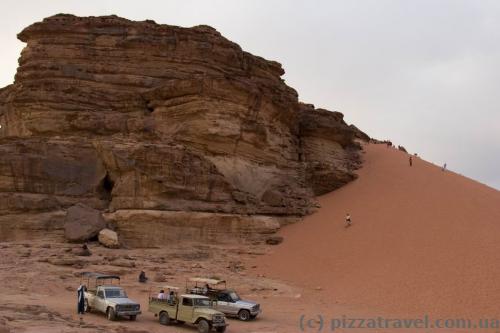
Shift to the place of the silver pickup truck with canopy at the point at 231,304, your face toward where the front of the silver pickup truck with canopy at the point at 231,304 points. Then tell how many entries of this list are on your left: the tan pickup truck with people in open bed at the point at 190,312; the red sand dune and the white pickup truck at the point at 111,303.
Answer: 1

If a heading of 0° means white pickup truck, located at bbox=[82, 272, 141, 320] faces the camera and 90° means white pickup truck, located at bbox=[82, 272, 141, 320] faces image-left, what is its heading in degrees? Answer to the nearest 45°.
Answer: approximately 315°

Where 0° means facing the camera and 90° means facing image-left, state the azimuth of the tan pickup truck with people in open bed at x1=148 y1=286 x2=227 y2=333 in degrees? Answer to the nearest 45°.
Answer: approximately 315°

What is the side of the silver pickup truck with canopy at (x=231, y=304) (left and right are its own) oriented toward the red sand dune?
left

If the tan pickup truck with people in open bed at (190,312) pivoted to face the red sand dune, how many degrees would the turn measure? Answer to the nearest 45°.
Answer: approximately 90° to its left

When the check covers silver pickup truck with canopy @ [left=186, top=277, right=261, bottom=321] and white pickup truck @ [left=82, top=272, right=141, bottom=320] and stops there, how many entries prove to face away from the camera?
0

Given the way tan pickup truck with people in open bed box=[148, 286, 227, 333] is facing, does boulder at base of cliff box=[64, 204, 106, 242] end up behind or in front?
behind

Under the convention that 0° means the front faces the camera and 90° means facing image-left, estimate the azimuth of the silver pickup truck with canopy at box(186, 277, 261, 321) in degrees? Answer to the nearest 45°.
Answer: approximately 315°

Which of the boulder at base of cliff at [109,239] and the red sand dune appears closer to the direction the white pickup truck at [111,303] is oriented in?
the red sand dune

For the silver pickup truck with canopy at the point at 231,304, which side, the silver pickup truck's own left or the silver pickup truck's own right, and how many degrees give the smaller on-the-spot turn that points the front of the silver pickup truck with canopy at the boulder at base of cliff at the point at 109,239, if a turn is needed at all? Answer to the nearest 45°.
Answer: approximately 180°
